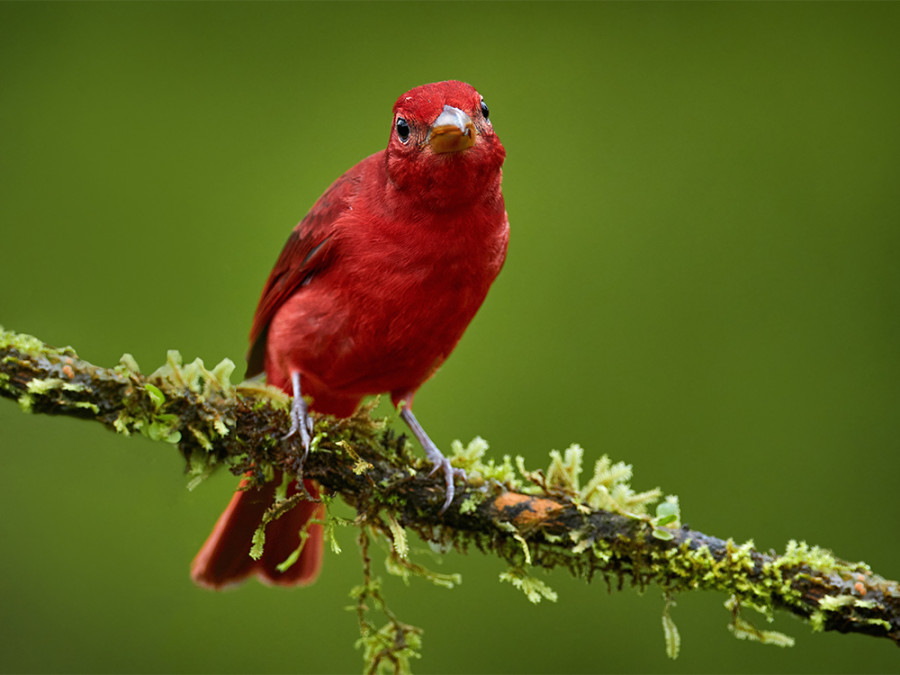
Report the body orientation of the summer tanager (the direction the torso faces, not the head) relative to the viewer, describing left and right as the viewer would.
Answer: facing the viewer and to the right of the viewer
